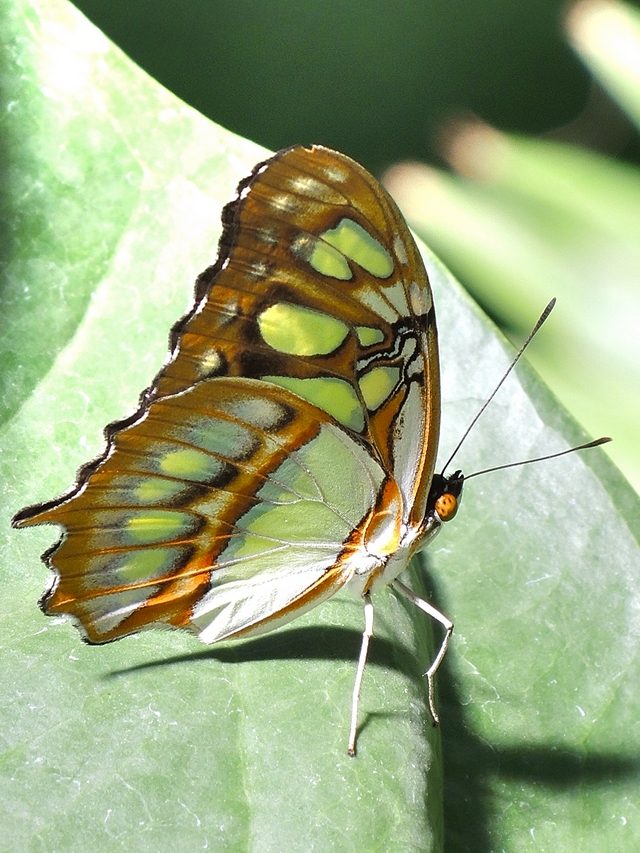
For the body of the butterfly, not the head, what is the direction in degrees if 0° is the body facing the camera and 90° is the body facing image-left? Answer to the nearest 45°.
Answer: approximately 270°

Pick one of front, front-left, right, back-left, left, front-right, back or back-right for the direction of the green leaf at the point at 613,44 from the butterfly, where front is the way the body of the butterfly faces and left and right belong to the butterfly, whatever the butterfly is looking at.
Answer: left

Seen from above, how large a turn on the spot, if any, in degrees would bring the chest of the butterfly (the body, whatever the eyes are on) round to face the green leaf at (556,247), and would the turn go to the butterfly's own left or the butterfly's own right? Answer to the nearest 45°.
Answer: approximately 90° to the butterfly's own left
